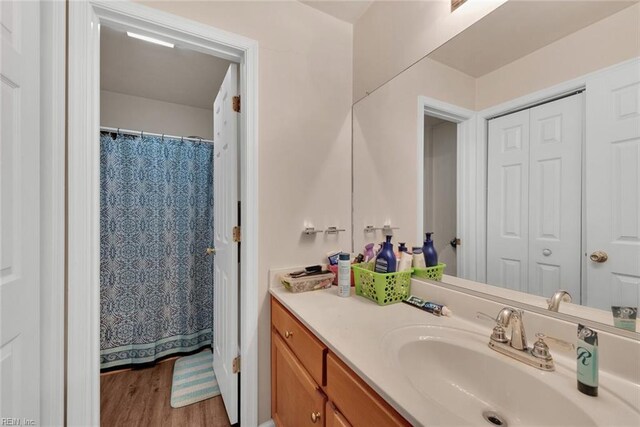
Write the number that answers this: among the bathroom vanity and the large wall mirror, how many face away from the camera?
0

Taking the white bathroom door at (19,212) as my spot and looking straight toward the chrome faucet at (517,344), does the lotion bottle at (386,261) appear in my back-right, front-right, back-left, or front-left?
front-left

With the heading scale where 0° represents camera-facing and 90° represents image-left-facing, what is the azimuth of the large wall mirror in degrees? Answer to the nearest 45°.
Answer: approximately 45°

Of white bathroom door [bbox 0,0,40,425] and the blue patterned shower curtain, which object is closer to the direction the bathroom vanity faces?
the white bathroom door

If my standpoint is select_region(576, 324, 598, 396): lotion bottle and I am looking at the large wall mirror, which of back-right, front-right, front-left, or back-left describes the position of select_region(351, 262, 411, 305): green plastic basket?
front-left

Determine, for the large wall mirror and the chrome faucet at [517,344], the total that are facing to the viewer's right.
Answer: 0

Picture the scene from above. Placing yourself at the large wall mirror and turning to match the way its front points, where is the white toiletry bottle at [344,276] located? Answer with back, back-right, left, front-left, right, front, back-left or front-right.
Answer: front-right

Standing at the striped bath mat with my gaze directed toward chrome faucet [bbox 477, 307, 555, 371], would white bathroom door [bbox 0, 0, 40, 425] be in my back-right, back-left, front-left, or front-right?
front-right

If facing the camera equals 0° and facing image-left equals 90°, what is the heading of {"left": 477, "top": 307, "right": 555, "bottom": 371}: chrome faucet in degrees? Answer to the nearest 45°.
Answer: approximately 45°

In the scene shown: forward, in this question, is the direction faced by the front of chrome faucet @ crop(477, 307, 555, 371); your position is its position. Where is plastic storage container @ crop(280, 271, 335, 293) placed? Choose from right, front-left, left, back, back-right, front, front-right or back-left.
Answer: front-right

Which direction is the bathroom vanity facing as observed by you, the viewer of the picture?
facing the viewer and to the left of the viewer
